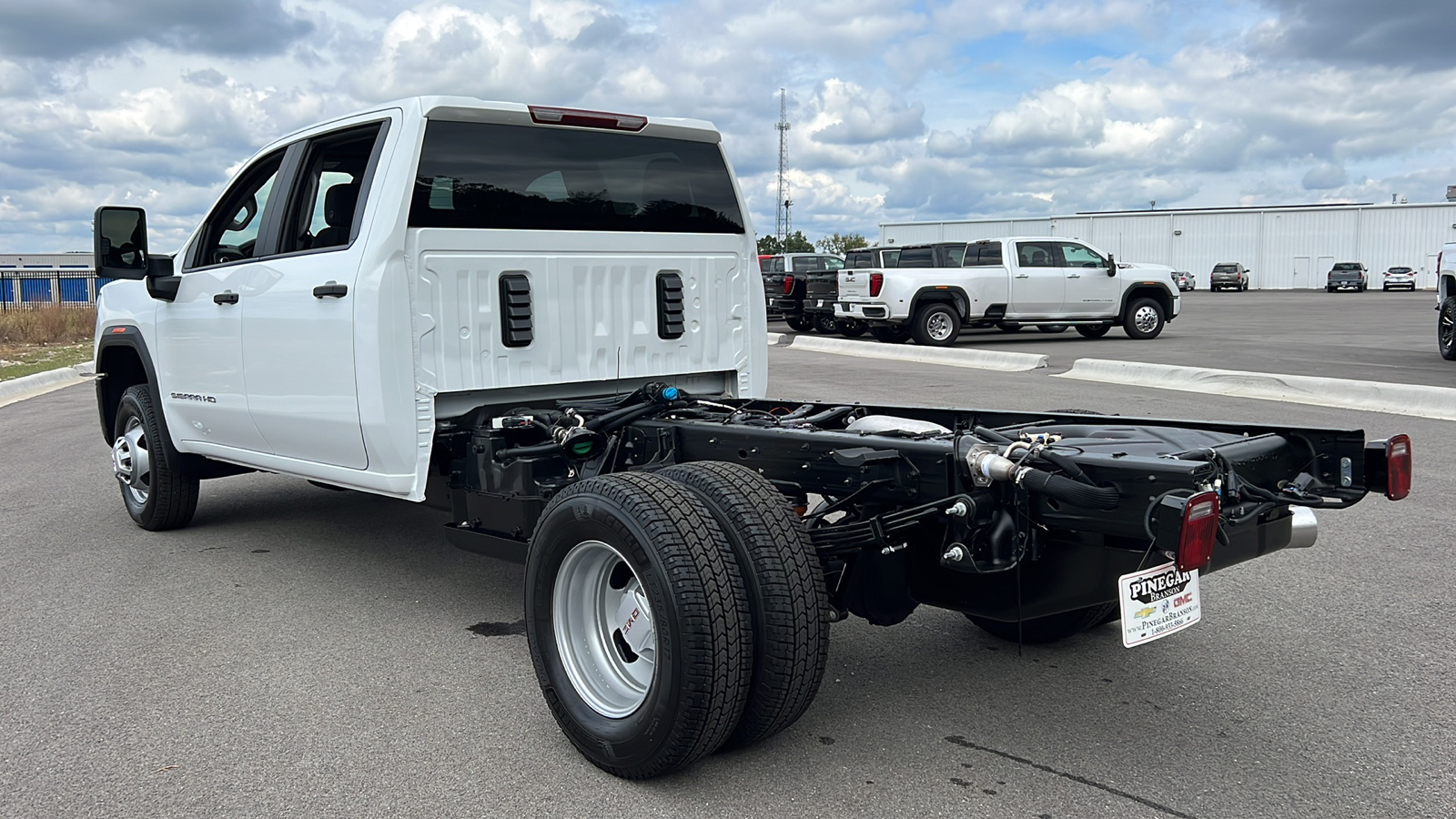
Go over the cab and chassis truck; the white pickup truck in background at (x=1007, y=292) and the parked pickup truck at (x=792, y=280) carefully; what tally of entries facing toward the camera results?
0

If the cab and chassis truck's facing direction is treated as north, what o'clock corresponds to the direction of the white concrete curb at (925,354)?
The white concrete curb is roughly at 2 o'clock from the cab and chassis truck.

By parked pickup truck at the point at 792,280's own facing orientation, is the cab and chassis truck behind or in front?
behind

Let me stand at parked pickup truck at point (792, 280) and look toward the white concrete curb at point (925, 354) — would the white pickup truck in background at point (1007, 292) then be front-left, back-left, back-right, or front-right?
front-left

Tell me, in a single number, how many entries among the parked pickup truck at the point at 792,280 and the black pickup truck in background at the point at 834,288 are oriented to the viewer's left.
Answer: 0

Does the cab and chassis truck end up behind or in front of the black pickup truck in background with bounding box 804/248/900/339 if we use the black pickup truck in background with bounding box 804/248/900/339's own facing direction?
behind

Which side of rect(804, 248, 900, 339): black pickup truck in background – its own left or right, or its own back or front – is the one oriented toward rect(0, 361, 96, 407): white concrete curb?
back

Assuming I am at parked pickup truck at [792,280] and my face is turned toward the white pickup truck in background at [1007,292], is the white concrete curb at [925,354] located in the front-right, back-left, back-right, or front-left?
front-right

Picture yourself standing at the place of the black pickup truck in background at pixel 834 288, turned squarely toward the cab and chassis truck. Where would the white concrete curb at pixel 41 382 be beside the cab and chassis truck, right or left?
right

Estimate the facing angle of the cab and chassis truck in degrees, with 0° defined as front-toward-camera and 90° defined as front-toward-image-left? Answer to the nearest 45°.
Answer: approximately 135°

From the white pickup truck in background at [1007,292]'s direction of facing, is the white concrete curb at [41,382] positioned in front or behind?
behind

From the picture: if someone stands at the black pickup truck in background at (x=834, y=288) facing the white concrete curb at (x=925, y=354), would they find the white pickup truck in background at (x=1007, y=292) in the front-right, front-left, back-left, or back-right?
front-left

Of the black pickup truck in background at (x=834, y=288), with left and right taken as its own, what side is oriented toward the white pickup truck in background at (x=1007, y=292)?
right
